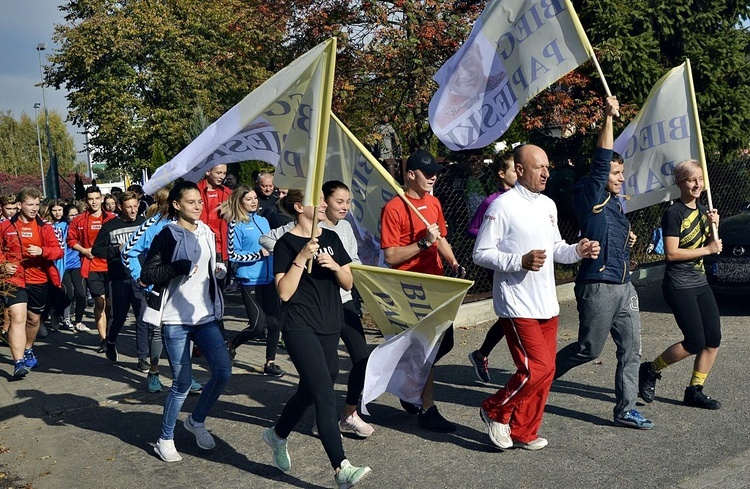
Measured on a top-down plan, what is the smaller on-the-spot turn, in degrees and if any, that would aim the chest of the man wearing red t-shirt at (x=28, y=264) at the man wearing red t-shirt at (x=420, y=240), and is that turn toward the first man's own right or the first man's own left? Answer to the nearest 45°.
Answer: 0° — they already face them

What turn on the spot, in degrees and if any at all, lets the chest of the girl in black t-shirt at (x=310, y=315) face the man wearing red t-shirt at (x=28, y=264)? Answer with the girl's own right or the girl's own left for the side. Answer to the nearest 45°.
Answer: approximately 180°

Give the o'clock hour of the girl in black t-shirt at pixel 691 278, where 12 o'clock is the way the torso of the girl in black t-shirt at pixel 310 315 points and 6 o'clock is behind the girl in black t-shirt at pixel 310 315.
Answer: the girl in black t-shirt at pixel 691 278 is roughly at 10 o'clock from the girl in black t-shirt at pixel 310 315.

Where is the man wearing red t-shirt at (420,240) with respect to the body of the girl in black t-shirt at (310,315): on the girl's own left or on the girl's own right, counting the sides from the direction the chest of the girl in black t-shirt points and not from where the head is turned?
on the girl's own left

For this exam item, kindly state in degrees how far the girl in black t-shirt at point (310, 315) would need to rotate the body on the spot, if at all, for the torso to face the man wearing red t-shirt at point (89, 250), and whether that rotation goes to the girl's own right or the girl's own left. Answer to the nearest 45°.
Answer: approximately 180°

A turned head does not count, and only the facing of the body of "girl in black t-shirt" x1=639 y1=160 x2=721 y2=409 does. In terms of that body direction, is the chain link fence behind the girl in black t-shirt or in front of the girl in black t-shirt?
behind

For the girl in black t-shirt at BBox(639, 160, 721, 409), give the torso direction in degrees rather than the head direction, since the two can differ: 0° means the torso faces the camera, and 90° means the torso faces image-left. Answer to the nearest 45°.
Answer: approximately 315°

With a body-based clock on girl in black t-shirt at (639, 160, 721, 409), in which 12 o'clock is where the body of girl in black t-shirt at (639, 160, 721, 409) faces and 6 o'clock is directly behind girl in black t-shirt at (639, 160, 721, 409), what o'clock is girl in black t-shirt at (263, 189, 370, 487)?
girl in black t-shirt at (263, 189, 370, 487) is roughly at 3 o'clock from girl in black t-shirt at (639, 160, 721, 409).

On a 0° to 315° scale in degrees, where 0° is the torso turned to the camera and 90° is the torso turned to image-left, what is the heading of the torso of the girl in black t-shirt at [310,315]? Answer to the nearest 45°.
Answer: approximately 315°
